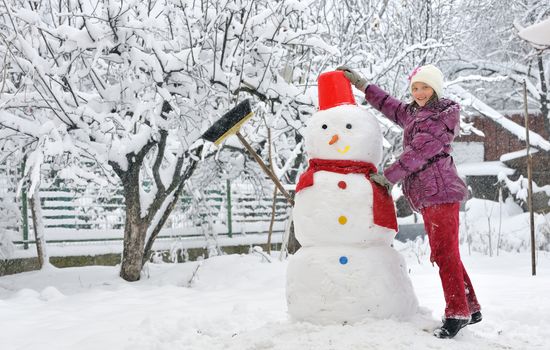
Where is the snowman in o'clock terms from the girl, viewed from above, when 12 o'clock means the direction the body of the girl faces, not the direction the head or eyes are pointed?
The snowman is roughly at 1 o'clock from the girl.

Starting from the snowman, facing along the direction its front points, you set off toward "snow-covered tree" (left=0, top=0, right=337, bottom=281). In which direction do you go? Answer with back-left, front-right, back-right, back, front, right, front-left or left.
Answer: back-right

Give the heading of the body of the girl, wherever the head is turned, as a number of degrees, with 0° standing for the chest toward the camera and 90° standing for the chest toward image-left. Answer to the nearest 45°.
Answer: approximately 45°

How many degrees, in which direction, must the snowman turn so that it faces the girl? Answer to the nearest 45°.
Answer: approximately 90° to its left
